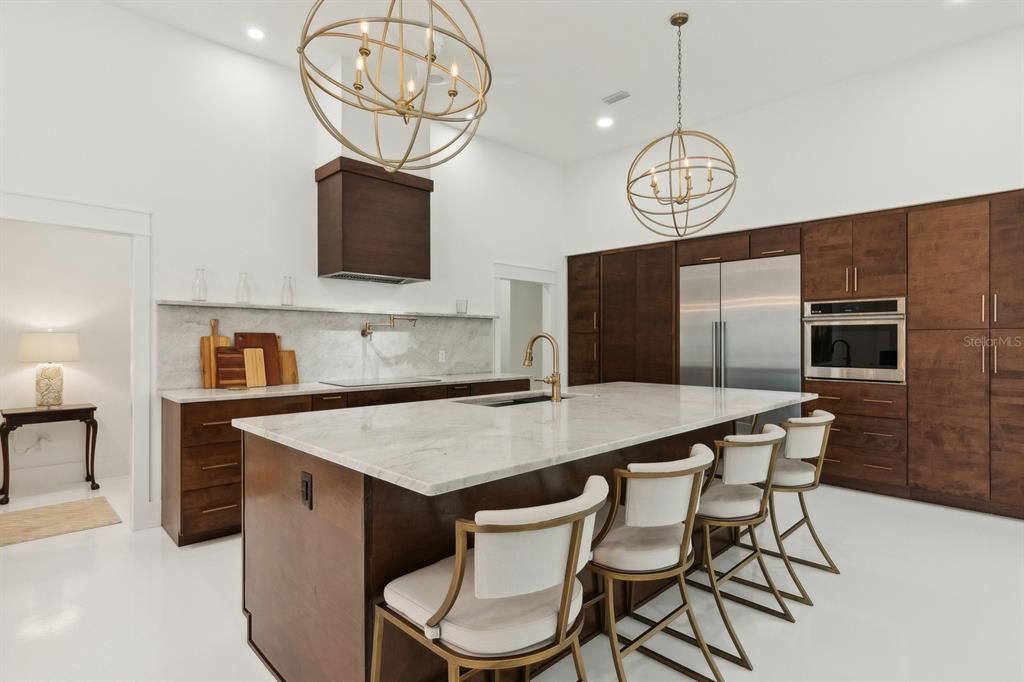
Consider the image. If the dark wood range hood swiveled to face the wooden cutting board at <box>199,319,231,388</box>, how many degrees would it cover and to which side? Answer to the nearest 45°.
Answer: approximately 135° to its right

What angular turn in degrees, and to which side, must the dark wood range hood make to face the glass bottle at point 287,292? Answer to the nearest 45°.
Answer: approximately 135° to its right

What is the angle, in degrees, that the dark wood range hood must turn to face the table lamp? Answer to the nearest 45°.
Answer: approximately 135° to its right

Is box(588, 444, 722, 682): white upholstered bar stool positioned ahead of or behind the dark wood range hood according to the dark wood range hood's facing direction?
ahead

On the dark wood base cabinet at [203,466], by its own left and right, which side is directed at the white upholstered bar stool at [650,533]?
front

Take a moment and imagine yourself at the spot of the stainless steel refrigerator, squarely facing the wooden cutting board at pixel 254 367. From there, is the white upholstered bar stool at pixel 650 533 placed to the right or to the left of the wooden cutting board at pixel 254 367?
left

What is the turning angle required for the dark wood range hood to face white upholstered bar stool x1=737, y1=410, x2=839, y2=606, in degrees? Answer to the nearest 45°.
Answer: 0° — it already faces it

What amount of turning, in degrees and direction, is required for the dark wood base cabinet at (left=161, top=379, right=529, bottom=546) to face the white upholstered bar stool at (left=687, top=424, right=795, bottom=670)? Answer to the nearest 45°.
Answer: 0° — it already faces it

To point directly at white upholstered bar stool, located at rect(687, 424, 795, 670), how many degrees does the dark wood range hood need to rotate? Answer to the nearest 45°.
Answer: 0° — it already faces it

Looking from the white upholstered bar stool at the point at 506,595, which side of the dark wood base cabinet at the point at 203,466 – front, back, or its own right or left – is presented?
front

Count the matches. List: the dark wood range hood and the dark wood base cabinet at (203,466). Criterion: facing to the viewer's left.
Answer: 0

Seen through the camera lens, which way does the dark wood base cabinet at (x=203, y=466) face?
facing the viewer and to the right of the viewer
